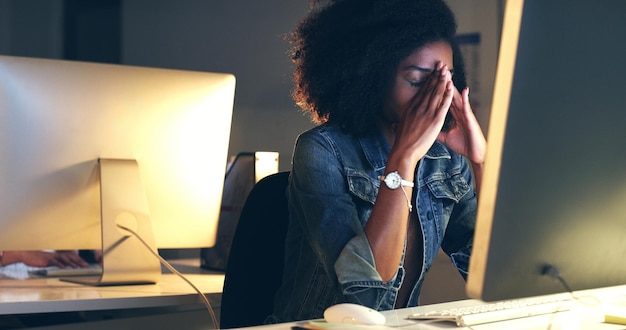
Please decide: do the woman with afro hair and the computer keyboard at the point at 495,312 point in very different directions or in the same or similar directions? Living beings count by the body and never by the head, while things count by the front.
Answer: very different directions

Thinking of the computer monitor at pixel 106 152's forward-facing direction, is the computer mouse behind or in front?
behind

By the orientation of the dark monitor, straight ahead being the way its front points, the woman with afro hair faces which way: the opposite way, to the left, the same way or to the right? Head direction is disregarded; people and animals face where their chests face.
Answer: the opposite way

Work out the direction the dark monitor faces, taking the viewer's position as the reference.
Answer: facing away from the viewer and to the left of the viewer
